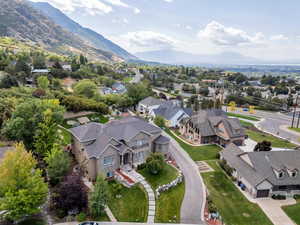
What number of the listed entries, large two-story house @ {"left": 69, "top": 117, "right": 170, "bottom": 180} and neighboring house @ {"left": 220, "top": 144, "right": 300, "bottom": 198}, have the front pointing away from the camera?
0

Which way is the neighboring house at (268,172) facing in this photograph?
toward the camera

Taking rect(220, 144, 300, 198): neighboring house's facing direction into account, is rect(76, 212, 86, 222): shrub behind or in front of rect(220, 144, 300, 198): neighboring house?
in front

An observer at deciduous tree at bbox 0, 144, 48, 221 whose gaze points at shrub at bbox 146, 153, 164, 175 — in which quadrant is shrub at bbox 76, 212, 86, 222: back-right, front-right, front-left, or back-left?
front-right

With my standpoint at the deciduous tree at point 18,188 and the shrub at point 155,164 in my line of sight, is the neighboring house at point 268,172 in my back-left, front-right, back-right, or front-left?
front-right

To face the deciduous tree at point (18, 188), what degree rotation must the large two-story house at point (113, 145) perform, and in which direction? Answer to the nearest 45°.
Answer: approximately 90° to its right

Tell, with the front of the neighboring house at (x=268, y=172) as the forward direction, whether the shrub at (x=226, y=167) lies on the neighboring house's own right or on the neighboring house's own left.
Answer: on the neighboring house's own right

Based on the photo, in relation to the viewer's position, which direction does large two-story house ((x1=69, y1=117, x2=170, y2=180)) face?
facing the viewer and to the right of the viewer

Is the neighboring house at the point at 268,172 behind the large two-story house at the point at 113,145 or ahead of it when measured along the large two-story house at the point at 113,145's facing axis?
ahead

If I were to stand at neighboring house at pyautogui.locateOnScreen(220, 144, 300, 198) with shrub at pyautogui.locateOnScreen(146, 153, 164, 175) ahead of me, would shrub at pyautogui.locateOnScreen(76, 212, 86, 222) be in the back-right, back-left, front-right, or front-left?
front-left

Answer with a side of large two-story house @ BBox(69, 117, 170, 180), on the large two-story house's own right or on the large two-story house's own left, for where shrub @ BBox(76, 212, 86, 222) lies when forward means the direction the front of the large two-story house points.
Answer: on the large two-story house's own right

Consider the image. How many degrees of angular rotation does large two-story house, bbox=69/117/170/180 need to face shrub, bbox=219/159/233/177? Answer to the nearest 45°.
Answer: approximately 45° to its left
